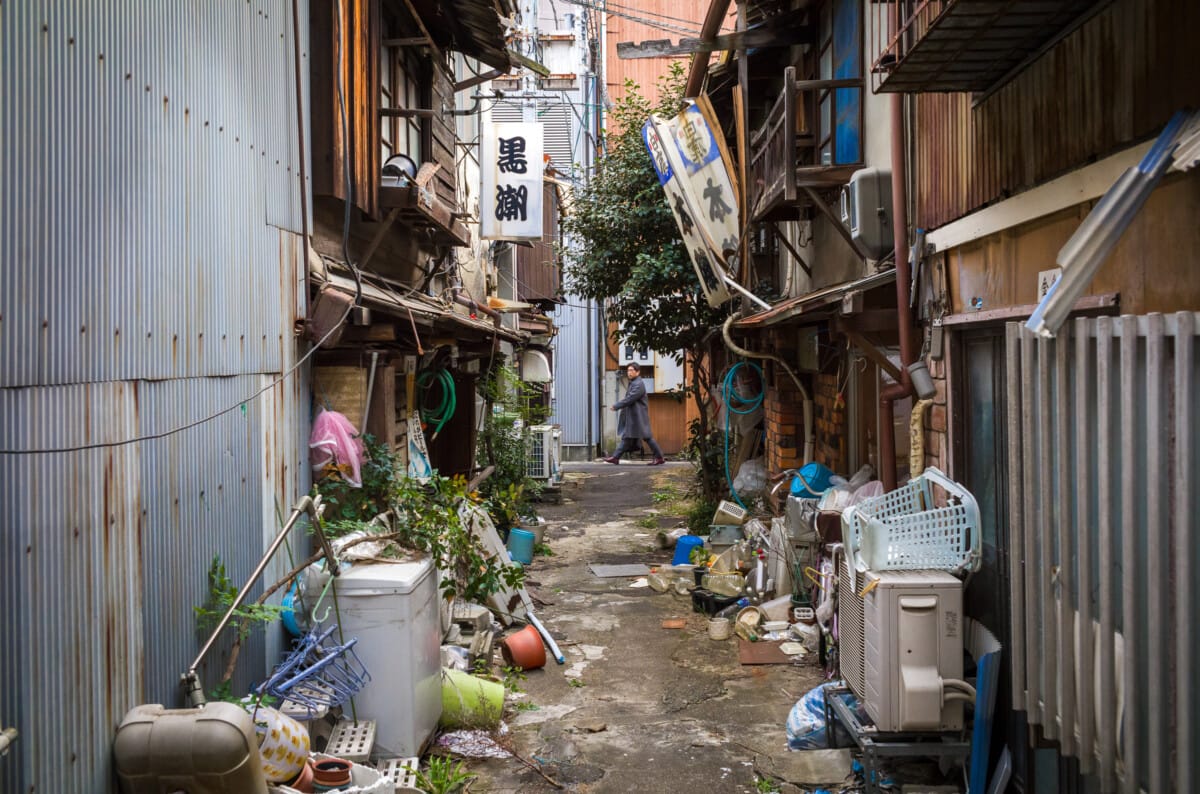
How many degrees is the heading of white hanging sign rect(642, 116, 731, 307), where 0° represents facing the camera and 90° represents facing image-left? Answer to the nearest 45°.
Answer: approximately 45°

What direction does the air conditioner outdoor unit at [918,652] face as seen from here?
to the viewer's left

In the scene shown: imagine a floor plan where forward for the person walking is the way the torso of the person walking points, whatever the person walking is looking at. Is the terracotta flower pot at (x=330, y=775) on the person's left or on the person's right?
on the person's left

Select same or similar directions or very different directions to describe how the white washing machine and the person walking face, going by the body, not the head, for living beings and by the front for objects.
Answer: very different directions

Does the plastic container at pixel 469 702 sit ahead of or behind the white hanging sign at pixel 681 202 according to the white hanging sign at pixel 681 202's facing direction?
ahead

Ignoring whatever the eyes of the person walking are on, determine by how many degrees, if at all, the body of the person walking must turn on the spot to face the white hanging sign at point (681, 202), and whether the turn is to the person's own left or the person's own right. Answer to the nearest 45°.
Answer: approximately 90° to the person's own left

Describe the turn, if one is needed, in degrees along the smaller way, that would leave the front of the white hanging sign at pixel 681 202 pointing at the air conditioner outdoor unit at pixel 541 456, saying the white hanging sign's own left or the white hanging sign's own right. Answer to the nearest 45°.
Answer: approximately 135° to the white hanging sign's own right

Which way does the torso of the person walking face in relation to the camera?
to the viewer's left

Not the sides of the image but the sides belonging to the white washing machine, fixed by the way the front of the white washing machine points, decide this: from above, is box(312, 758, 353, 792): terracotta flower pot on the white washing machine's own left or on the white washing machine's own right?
on the white washing machine's own right
